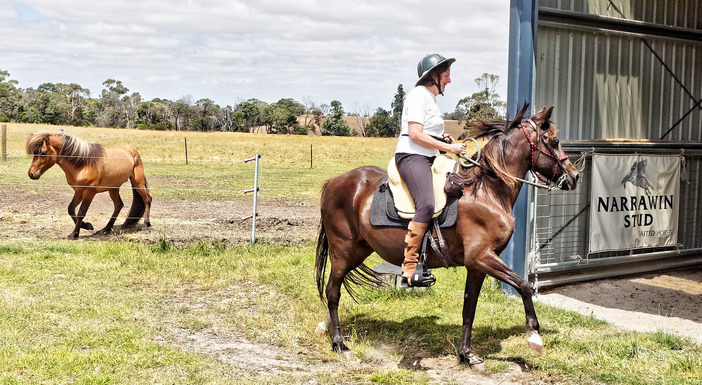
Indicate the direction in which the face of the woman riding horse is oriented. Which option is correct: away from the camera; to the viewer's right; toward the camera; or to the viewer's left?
to the viewer's right

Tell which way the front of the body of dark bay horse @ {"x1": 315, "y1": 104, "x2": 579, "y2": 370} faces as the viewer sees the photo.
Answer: to the viewer's right

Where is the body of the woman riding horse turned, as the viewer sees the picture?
to the viewer's right

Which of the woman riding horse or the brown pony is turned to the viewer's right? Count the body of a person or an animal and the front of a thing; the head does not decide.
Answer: the woman riding horse

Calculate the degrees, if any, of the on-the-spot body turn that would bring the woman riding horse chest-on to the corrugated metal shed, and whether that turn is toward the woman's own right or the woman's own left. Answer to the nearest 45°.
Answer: approximately 45° to the woman's own left

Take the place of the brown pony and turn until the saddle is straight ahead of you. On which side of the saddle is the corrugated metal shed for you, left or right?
left

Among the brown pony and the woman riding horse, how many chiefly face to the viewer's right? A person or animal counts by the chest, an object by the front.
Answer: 1

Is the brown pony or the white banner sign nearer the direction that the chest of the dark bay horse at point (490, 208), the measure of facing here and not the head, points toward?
the white banner sign

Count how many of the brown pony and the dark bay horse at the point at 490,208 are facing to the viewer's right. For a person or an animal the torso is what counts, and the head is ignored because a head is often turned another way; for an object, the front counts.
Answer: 1

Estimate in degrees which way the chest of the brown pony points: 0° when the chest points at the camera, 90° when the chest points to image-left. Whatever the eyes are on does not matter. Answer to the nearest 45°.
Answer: approximately 45°

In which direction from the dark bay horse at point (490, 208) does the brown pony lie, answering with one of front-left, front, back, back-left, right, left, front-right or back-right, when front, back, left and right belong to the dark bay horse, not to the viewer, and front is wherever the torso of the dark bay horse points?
back-left
